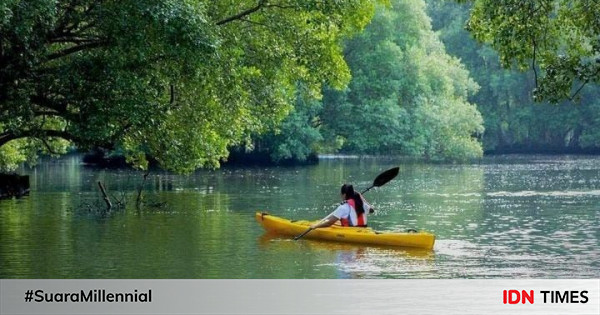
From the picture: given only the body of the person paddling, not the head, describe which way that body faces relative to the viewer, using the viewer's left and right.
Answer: facing away from the viewer and to the left of the viewer
